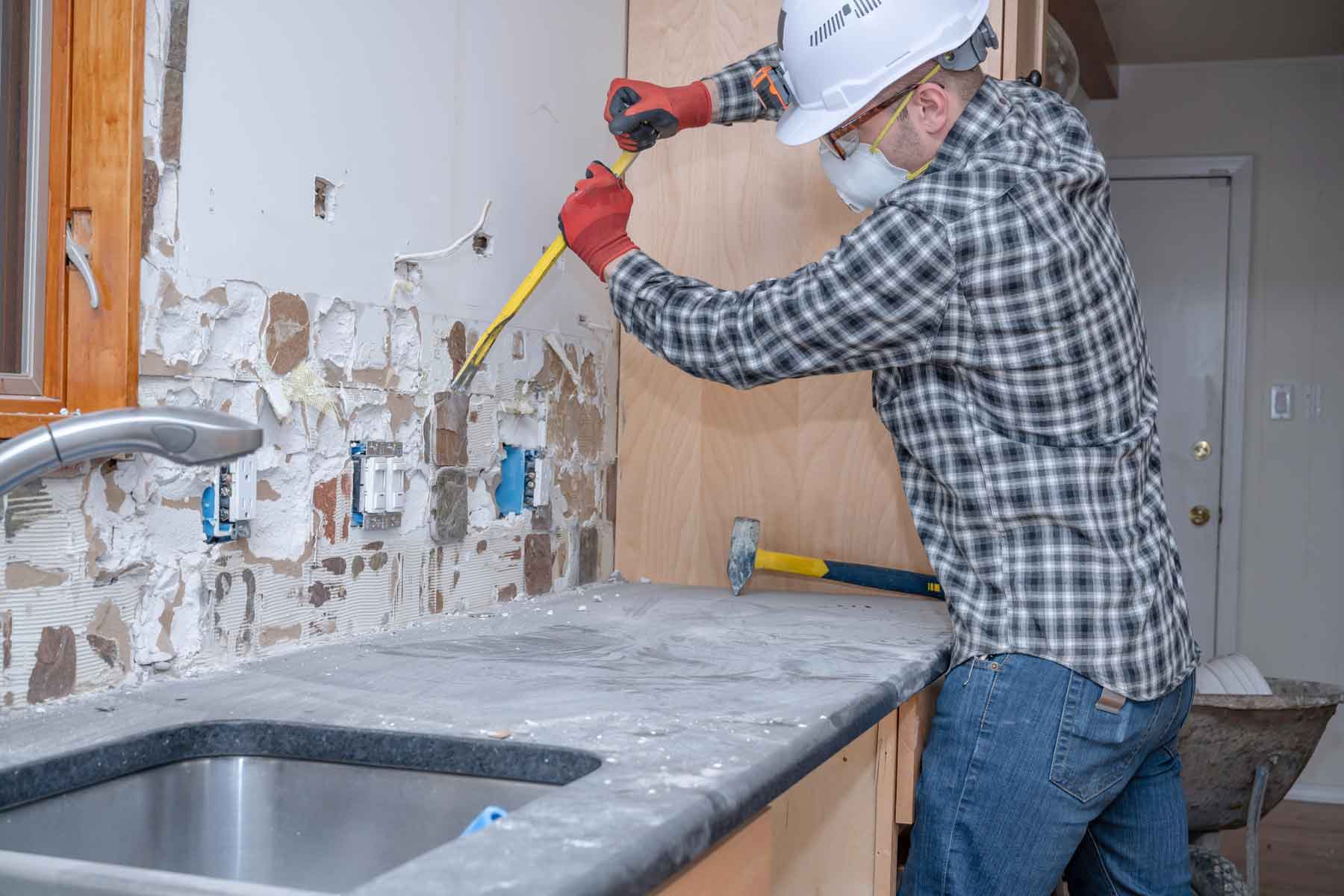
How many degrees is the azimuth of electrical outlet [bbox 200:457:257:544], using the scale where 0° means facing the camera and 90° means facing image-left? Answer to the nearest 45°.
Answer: approximately 315°

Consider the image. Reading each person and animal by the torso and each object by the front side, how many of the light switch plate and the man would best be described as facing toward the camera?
1

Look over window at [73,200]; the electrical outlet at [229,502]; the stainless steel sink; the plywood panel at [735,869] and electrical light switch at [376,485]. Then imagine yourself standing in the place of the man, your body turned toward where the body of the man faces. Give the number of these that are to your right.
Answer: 0

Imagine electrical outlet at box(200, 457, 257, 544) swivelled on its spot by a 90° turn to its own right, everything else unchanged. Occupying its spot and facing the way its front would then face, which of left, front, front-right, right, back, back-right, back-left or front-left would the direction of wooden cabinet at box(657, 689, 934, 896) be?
back-left

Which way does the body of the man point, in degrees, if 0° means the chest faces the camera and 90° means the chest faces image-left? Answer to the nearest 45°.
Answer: approximately 135°

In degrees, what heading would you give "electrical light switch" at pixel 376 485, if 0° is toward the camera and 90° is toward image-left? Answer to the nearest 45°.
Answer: approximately 315°

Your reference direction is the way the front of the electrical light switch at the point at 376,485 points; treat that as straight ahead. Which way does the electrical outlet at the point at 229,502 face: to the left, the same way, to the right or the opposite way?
the same way

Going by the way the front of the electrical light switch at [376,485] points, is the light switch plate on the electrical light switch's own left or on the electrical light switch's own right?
on the electrical light switch's own left

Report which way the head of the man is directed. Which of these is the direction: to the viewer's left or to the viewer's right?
to the viewer's left

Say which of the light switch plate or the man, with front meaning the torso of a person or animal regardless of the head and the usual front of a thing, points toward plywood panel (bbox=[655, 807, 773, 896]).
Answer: the light switch plate

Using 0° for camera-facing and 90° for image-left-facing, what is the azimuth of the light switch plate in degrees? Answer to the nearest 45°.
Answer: approximately 0°

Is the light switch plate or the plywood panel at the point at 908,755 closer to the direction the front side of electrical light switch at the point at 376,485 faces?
the plywood panel

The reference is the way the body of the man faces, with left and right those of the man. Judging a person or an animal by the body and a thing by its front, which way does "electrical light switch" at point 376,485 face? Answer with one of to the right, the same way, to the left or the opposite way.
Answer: the opposite way

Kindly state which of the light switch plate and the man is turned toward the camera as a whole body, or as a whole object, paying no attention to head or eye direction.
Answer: the light switch plate

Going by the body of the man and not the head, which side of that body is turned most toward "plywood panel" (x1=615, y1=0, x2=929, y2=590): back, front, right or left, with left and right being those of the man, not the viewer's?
front
